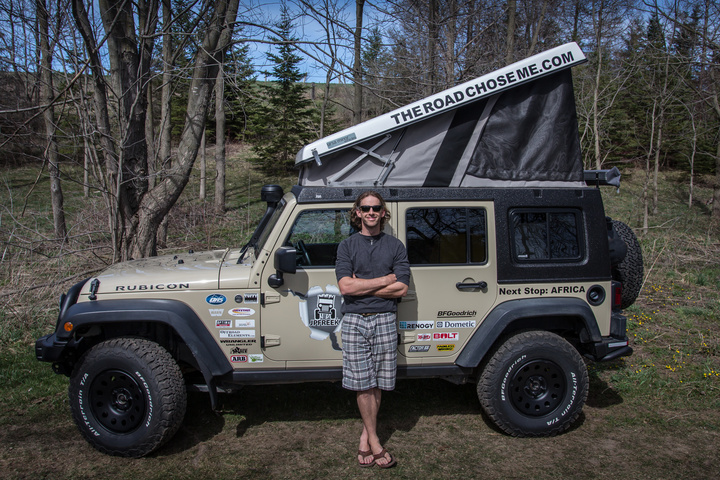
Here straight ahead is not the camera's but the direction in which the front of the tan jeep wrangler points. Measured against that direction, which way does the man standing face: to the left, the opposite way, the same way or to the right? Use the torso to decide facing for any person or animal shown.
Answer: to the left

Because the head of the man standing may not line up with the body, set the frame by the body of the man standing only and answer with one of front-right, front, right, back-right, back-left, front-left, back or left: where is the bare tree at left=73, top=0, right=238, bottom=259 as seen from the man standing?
back-right

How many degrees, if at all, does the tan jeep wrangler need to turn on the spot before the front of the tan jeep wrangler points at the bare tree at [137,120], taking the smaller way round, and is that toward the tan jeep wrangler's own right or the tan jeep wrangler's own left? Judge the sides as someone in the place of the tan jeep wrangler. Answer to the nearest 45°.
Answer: approximately 45° to the tan jeep wrangler's own right

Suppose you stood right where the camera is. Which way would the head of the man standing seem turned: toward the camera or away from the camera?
toward the camera

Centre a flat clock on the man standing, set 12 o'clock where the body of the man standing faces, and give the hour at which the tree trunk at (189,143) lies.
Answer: The tree trunk is roughly at 5 o'clock from the man standing.

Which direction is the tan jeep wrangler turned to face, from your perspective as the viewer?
facing to the left of the viewer

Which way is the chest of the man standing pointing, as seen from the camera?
toward the camera

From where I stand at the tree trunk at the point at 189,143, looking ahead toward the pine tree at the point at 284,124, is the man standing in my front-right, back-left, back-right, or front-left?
back-right

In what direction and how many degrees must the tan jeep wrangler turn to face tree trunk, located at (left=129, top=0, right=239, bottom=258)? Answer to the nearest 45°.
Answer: approximately 45° to its right

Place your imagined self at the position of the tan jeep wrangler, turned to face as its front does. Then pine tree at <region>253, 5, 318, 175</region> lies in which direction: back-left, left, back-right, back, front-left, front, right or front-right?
right

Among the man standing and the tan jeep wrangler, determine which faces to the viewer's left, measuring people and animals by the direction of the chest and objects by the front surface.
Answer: the tan jeep wrangler

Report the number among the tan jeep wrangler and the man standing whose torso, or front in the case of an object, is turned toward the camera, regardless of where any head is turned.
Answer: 1
